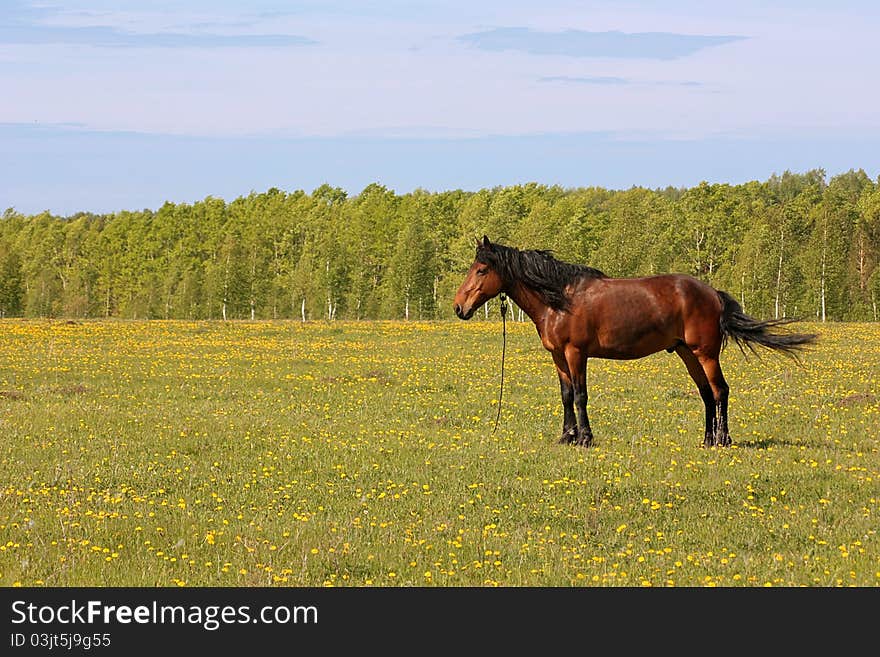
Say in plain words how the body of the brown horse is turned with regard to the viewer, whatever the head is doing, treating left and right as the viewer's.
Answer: facing to the left of the viewer
